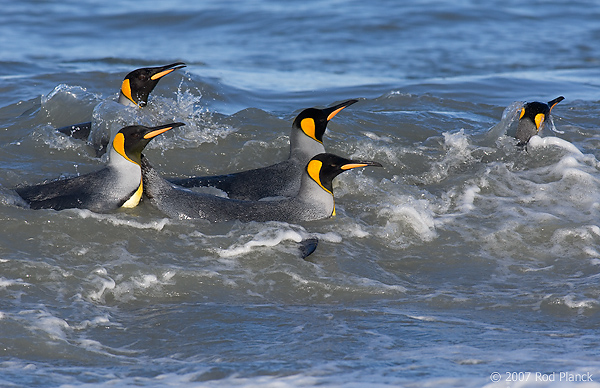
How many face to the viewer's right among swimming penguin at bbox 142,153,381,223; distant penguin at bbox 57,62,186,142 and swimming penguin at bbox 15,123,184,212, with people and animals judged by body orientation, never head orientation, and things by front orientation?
3

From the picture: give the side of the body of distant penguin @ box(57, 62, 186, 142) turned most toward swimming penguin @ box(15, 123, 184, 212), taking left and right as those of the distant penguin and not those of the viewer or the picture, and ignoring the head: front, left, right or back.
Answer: right

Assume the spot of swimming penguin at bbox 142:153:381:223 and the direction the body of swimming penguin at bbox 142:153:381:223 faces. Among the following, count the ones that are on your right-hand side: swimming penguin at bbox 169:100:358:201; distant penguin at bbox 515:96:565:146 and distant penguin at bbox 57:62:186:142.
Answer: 0

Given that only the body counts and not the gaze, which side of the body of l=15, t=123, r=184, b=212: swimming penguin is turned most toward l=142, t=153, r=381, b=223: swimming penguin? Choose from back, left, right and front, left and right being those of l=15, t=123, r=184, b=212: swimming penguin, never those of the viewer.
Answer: front

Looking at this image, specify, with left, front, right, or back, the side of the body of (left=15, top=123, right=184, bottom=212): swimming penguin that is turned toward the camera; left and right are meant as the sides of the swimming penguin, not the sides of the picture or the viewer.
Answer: right

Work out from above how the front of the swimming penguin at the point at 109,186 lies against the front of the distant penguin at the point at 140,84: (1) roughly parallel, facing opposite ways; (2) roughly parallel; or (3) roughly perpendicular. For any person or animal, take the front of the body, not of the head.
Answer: roughly parallel

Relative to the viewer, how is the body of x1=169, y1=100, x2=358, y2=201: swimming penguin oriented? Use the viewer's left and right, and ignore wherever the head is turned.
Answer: facing to the right of the viewer

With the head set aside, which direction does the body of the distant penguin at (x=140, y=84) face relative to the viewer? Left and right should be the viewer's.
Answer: facing to the right of the viewer

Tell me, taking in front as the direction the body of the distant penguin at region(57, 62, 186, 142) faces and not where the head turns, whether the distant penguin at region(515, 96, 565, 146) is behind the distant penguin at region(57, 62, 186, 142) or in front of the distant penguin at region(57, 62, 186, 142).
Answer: in front

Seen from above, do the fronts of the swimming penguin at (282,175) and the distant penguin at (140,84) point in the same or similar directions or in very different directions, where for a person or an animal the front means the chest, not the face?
same or similar directions

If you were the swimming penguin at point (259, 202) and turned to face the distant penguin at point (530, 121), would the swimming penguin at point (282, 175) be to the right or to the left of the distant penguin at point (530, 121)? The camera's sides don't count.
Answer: left

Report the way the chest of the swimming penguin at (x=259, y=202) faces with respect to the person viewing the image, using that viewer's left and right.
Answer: facing to the right of the viewer

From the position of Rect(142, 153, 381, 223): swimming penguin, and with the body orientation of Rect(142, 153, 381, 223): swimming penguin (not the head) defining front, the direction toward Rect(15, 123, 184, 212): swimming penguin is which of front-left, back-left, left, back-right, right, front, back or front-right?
back

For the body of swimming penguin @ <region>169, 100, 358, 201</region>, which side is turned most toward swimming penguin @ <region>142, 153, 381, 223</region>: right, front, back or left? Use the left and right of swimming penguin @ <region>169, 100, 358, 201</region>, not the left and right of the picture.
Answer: right

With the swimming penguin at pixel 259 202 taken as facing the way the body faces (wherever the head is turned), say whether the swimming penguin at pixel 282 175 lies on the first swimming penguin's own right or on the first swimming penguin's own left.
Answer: on the first swimming penguin's own left

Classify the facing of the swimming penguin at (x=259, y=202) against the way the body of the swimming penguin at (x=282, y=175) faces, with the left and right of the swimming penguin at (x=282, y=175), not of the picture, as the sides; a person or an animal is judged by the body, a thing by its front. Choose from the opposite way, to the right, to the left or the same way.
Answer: the same way
